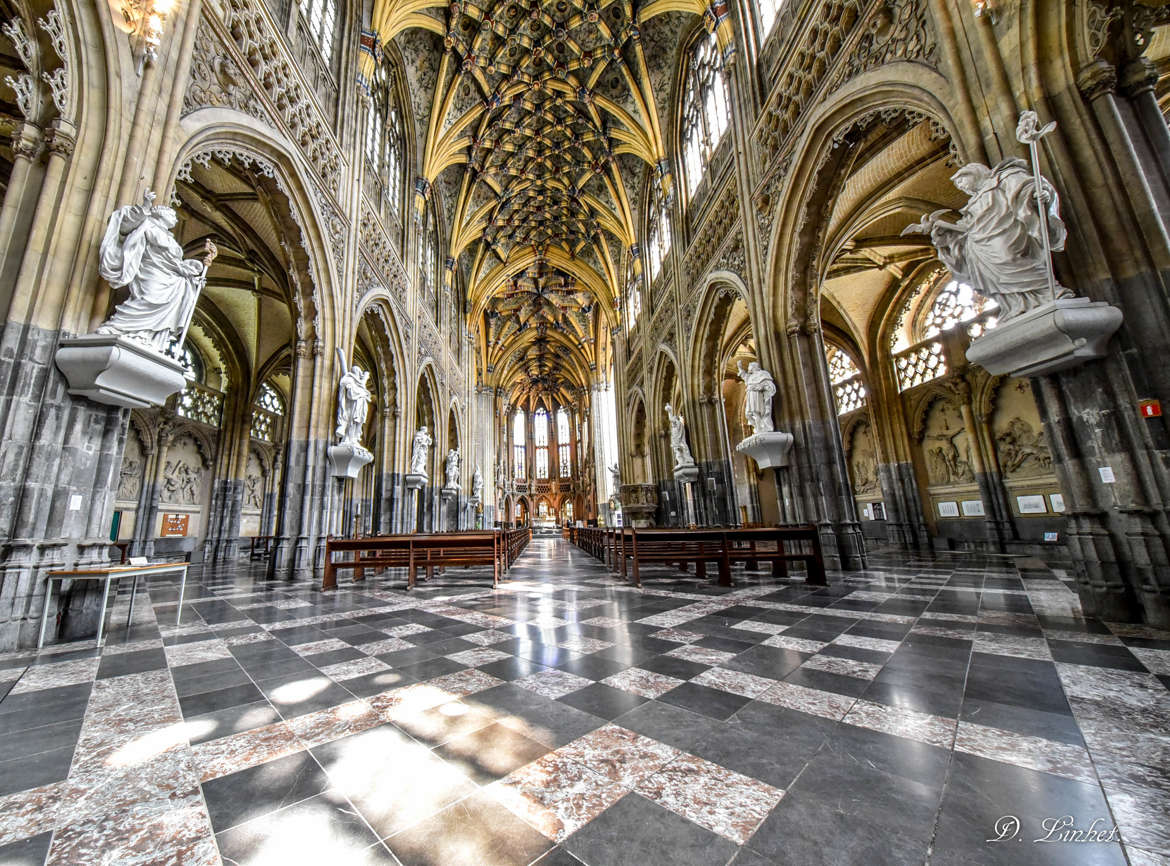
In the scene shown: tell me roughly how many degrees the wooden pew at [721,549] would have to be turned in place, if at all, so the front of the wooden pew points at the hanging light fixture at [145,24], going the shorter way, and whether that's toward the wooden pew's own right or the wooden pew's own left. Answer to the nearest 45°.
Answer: approximately 135° to the wooden pew's own left

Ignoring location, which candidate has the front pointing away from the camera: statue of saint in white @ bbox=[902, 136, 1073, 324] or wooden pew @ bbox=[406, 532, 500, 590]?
the wooden pew

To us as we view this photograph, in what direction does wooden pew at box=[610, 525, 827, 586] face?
facing away from the viewer

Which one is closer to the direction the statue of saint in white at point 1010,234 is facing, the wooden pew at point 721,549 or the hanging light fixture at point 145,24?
the hanging light fixture

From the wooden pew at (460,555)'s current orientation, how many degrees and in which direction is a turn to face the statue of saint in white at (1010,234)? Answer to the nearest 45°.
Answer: approximately 135° to its right

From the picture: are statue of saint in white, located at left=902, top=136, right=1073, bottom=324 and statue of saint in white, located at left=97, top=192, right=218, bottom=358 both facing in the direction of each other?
yes

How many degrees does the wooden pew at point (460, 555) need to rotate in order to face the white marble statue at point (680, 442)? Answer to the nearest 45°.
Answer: approximately 45° to its right

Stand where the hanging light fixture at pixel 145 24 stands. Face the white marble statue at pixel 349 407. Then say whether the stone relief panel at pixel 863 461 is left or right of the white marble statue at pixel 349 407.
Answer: right

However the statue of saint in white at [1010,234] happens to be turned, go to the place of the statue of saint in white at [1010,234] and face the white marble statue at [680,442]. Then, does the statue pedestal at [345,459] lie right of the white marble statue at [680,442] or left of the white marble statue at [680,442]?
left

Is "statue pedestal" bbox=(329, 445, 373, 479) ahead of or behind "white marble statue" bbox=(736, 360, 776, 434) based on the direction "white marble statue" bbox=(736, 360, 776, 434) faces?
ahead

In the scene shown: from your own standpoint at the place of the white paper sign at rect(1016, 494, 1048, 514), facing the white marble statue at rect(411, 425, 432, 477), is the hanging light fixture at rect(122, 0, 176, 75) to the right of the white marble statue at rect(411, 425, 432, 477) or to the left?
left

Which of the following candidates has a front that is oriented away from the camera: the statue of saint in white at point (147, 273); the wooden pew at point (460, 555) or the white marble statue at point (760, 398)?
the wooden pew

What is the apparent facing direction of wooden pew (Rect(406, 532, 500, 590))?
away from the camera

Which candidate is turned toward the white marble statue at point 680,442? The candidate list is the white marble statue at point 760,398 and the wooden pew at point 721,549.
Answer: the wooden pew

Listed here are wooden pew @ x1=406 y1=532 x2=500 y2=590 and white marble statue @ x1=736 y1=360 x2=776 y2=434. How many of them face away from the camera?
1

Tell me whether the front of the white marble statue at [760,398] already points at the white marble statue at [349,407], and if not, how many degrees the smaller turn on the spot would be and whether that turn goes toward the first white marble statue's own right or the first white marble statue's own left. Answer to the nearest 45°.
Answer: approximately 45° to the first white marble statue's own right
